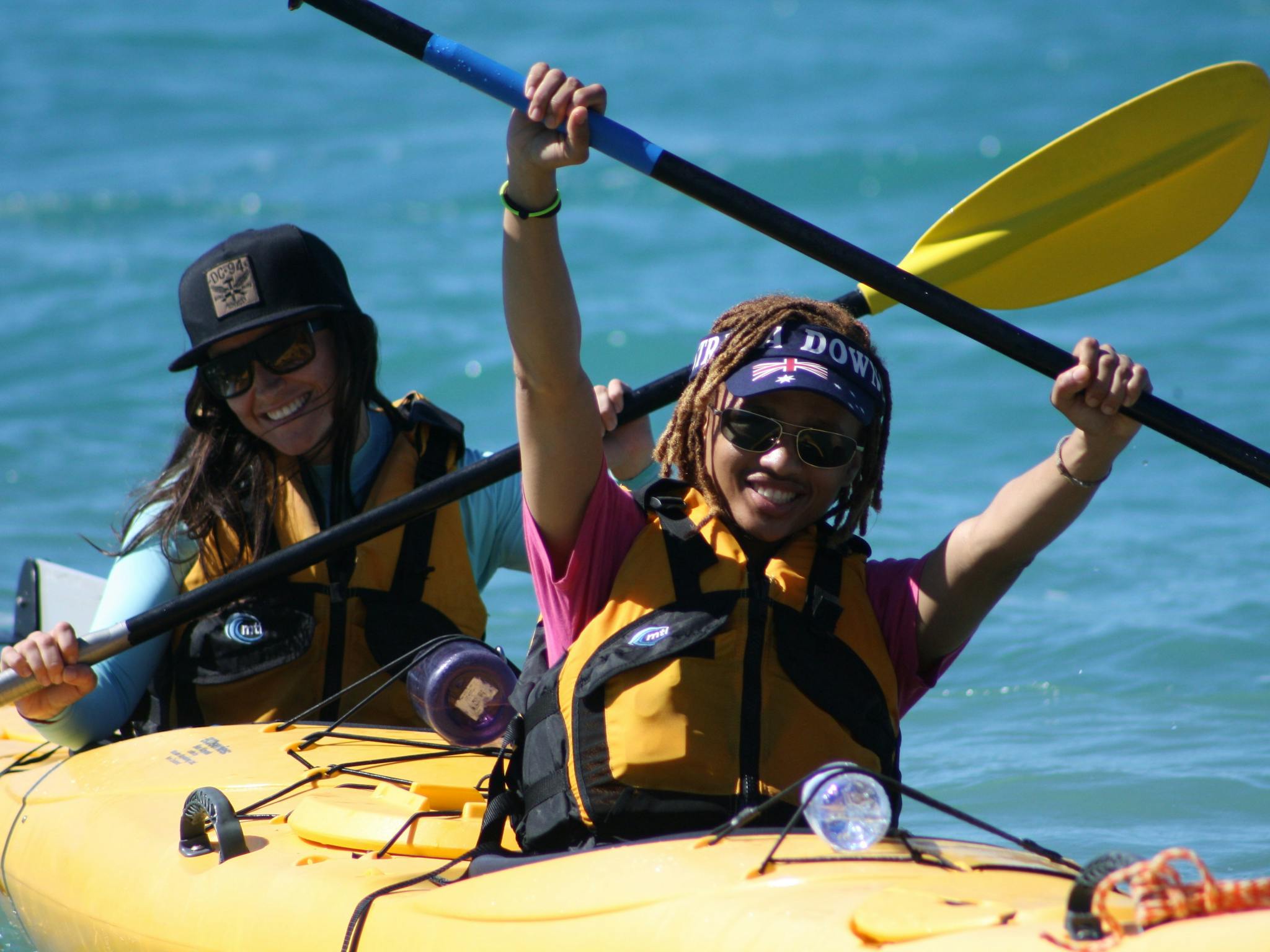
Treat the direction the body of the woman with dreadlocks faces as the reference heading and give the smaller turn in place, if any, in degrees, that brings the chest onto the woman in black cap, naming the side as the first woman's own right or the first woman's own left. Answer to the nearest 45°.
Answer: approximately 135° to the first woman's own right

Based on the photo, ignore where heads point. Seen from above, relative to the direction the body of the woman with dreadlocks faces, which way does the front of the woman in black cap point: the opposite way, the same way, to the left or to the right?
the same way

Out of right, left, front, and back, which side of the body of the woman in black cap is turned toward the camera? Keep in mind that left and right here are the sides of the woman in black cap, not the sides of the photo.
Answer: front

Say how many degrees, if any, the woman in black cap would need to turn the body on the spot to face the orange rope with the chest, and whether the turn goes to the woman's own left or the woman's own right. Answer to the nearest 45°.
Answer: approximately 45° to the woman's own left

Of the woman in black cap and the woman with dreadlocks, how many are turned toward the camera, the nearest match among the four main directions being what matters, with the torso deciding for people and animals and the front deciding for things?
2

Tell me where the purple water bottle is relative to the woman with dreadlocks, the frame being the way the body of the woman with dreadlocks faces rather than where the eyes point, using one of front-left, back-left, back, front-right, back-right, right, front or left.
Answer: back-right

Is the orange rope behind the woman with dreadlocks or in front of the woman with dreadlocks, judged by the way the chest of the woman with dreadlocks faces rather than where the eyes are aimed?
in front

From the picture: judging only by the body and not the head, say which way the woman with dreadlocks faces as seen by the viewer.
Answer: toward the camera
